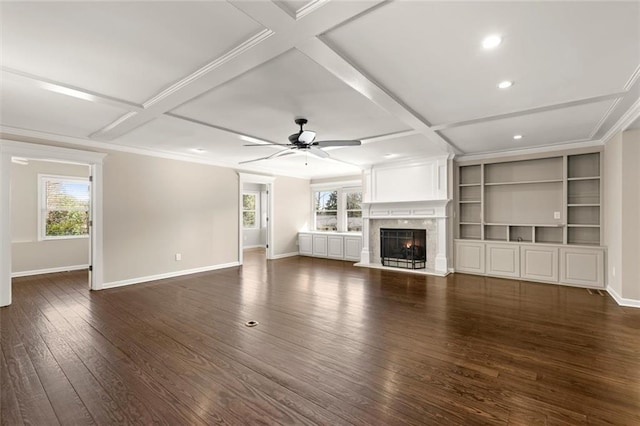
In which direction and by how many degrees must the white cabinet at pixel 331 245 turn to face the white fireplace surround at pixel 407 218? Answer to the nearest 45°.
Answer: approximately 90° to its left

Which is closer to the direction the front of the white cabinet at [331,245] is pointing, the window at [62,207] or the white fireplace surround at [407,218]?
the window

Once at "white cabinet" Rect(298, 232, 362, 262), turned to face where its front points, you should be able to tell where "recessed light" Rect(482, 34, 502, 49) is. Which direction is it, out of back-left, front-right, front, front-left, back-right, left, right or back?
front-left

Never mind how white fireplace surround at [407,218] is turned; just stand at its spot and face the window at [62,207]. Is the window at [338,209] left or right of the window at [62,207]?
right

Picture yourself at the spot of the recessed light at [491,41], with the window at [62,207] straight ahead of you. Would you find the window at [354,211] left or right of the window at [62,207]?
right

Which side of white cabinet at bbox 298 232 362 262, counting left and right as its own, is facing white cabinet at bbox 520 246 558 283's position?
left

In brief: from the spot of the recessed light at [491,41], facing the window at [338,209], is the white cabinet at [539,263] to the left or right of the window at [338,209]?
right

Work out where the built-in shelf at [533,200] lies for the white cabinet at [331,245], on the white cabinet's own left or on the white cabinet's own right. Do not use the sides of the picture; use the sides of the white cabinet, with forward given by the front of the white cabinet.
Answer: on the white cabinet's own left

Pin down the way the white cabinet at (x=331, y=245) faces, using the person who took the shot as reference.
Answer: facing the viewer and to the left of the viewer

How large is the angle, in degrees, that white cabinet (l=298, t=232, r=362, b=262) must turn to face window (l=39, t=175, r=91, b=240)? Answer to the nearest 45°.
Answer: approximately 45° to its right

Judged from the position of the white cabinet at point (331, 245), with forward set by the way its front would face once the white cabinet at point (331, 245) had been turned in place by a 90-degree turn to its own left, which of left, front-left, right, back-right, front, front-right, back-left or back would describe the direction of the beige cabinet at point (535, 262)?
front

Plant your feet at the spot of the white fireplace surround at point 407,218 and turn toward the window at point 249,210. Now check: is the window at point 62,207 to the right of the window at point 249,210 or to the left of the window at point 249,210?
left
